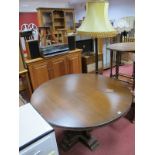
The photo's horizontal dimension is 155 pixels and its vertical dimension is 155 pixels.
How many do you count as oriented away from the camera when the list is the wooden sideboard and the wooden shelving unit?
0

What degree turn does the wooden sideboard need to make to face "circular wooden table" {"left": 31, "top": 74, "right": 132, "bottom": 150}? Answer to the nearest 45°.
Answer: approximately 45° to its right

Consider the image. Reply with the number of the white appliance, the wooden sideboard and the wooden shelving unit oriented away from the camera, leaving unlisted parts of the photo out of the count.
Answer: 0

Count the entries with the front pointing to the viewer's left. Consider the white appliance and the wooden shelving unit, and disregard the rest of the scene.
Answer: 0

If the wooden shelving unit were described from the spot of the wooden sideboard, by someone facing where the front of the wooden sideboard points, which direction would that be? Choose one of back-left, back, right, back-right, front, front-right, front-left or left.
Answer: back-left

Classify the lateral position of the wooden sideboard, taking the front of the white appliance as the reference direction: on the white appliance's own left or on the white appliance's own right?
on the white appliance's own left

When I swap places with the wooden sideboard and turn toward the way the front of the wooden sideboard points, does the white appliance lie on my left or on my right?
on my right

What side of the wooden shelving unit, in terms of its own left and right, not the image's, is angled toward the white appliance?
front

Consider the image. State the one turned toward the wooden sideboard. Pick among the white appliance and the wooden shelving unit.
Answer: the wooden shelving unit

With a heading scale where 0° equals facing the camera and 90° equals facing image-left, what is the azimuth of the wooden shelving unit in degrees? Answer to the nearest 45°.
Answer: approximately 0°

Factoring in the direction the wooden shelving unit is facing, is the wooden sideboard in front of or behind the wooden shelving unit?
in front
